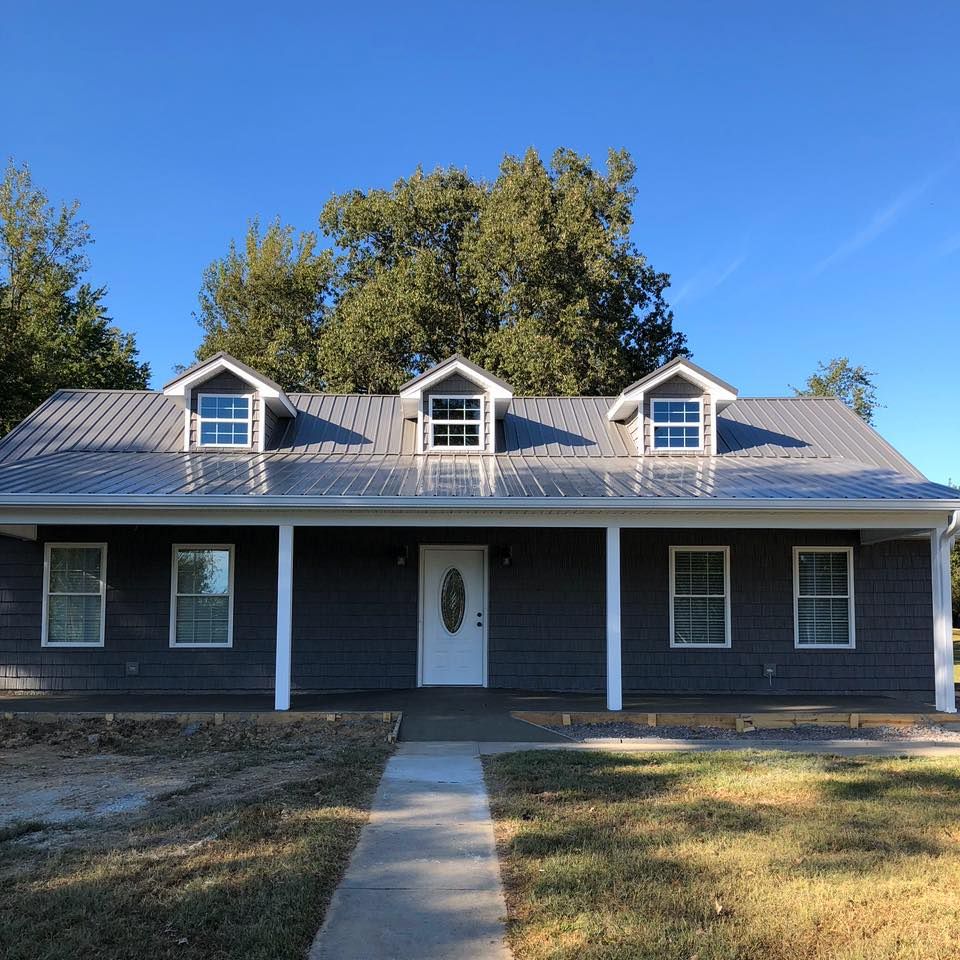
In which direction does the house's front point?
toward the camera

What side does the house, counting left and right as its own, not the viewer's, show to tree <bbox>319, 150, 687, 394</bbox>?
back

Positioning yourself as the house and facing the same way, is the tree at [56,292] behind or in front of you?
behind

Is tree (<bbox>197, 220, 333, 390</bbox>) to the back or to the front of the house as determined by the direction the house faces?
to the back
